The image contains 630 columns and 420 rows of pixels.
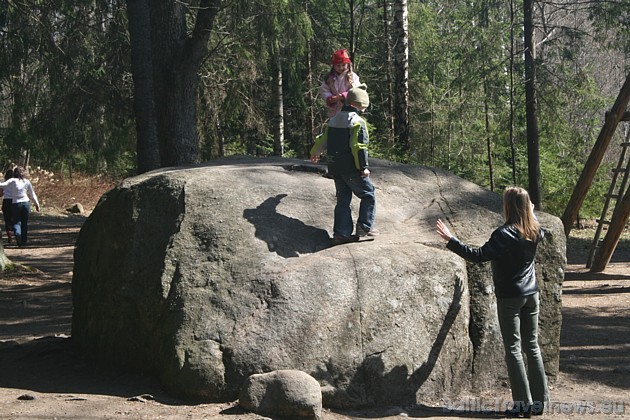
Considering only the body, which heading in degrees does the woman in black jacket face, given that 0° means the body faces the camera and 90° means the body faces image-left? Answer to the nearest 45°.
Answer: approximately 135°

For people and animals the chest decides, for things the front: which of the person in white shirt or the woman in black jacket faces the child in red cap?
the woman in black jacket

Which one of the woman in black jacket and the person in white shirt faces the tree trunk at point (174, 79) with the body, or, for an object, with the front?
the woman in black jacket

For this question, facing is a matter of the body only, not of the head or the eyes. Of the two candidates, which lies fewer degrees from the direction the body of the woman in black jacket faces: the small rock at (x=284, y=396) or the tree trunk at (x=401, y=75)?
the tree trunk

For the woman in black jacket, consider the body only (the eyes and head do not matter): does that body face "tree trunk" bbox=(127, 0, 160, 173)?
yes

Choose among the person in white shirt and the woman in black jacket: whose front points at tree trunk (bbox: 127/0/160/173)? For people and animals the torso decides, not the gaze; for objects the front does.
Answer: the woman in black jacket
